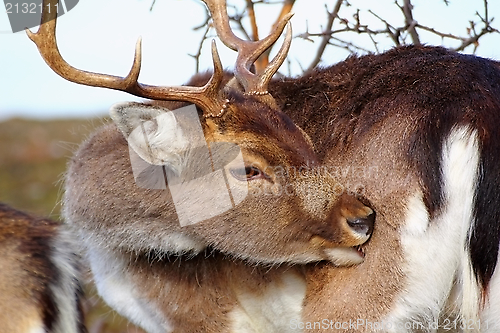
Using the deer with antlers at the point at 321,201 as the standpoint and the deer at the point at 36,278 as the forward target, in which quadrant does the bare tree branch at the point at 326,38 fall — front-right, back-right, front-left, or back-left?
back-right

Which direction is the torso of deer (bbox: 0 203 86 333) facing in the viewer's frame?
to the viewer's left

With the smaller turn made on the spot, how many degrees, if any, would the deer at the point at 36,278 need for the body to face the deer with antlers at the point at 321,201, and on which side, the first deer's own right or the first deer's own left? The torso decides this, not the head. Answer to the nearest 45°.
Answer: approximately 180°

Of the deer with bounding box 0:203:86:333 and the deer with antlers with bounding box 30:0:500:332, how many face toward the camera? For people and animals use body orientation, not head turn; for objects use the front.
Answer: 0

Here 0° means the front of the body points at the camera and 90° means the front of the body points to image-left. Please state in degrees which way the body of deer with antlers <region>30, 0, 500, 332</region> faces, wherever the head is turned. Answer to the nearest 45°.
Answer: approximately 135°
